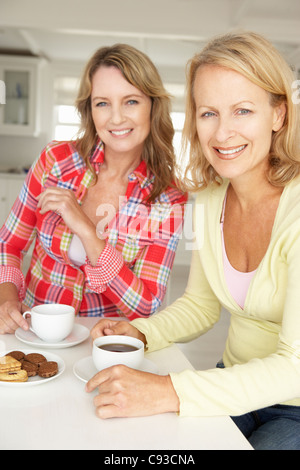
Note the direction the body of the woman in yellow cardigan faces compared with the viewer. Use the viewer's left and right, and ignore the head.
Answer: facing the viewer and to the left of the viewer

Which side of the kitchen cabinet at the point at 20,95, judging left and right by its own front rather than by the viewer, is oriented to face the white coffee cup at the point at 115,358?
front

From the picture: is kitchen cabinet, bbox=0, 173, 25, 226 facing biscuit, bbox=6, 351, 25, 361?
yes

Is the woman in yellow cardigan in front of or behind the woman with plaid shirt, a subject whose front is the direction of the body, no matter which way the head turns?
in front

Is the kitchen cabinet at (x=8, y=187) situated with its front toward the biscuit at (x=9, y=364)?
yes

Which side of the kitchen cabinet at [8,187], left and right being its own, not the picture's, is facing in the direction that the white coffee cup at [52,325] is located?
front

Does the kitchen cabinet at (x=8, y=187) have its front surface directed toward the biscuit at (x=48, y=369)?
yes

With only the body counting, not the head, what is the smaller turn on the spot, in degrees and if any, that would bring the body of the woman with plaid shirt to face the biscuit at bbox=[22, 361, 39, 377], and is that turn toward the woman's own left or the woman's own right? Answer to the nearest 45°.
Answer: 0° — they already face it

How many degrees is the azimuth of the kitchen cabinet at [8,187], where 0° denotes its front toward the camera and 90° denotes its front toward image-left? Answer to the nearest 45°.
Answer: approximately 0°

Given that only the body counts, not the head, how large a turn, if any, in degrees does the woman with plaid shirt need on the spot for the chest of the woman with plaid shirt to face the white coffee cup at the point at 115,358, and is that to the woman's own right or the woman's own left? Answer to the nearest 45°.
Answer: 0° — they already face it

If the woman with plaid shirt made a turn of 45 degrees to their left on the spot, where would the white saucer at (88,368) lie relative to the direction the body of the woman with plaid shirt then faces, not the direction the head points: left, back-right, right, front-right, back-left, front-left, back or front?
front-right

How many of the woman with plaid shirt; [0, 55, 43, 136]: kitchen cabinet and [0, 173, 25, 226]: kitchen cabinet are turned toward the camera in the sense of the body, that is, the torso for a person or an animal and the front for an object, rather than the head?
3

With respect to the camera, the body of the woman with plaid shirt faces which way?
toward the camera

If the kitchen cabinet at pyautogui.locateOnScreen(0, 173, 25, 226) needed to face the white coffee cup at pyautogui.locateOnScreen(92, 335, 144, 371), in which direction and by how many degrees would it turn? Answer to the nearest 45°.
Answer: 0° — it already faces it
